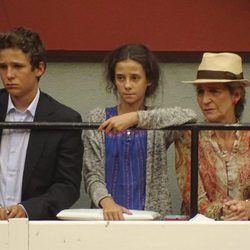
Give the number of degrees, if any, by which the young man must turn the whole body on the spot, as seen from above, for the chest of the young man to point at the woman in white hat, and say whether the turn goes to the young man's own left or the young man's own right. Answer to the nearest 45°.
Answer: approximately 135° to the young man's own left

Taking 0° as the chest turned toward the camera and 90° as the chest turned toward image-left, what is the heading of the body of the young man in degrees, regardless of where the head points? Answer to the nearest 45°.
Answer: approximately 45°

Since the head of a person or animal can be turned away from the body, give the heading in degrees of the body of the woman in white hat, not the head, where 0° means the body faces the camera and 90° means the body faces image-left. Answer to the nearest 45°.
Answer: approximately 0°

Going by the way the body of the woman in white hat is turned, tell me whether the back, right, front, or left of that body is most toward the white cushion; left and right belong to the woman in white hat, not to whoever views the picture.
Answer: right
